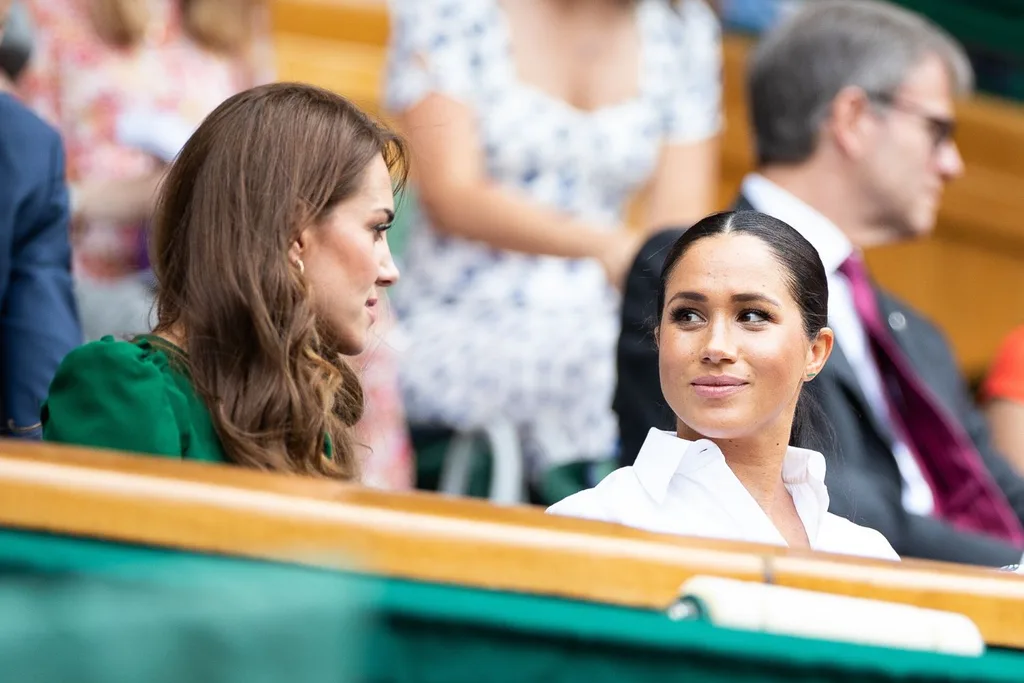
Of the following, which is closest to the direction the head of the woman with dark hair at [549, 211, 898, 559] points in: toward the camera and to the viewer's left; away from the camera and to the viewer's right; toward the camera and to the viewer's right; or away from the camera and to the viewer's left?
toward the camera and to the viewer's left

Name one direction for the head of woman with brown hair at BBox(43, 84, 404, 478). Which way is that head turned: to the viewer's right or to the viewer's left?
to the viewer's right

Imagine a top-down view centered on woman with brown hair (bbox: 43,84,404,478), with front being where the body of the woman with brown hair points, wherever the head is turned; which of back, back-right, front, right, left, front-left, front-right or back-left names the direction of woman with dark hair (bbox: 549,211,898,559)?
front-right

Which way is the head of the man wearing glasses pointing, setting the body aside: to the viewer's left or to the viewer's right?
to the viewer's right

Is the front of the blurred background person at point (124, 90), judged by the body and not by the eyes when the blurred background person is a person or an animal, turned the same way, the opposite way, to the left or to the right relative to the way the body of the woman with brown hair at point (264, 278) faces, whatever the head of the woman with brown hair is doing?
to the right

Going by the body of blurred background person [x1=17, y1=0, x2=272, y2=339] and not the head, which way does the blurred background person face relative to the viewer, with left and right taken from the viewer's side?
facing the viewer

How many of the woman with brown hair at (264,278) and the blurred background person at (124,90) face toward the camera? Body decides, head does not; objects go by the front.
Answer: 1

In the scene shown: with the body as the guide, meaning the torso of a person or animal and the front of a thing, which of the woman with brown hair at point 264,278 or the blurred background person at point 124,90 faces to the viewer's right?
the woman with brown hair

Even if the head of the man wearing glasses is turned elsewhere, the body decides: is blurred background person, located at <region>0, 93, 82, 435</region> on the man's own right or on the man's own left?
on the man's own right

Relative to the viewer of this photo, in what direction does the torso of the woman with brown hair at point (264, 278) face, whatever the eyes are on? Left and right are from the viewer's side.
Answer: facing to the right of the viewer
